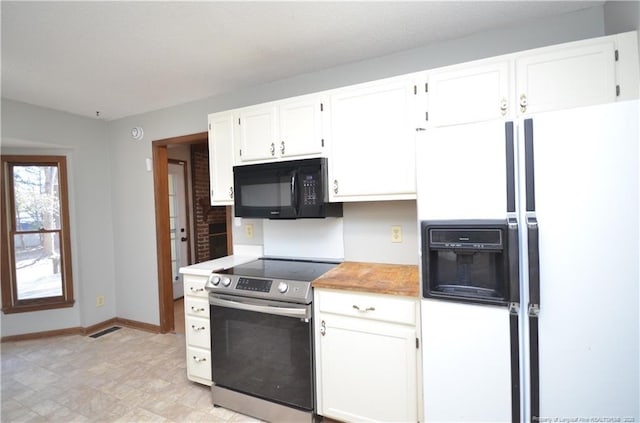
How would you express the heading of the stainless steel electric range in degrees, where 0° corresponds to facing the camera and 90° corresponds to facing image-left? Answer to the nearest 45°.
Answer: approximately 45°

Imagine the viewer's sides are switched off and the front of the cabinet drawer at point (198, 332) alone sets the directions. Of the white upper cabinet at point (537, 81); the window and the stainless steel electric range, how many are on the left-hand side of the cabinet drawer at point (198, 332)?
2

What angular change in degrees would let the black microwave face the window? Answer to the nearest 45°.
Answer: approximately 90° to its right

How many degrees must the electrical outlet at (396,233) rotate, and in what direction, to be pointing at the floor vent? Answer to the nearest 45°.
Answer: approximately 90° to its right

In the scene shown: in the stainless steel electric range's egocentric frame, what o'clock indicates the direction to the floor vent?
The floor vent is roughly at 3 o'clock from the stainless steel electric range.

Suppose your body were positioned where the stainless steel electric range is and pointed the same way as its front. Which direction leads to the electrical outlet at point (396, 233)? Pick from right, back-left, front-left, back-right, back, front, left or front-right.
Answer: back-left

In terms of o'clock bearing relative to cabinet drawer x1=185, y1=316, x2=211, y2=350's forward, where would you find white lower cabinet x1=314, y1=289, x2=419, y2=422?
The white lower cabinet is roughly at 9 o'clock from the cabinet drawer.

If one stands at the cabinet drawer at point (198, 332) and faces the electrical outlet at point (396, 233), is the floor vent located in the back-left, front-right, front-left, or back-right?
back-left

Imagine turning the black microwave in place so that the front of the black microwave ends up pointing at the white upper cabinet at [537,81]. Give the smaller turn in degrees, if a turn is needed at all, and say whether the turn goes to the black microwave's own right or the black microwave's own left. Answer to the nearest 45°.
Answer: approximately 90° to the black microwave's own left

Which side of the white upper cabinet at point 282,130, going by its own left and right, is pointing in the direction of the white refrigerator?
left
